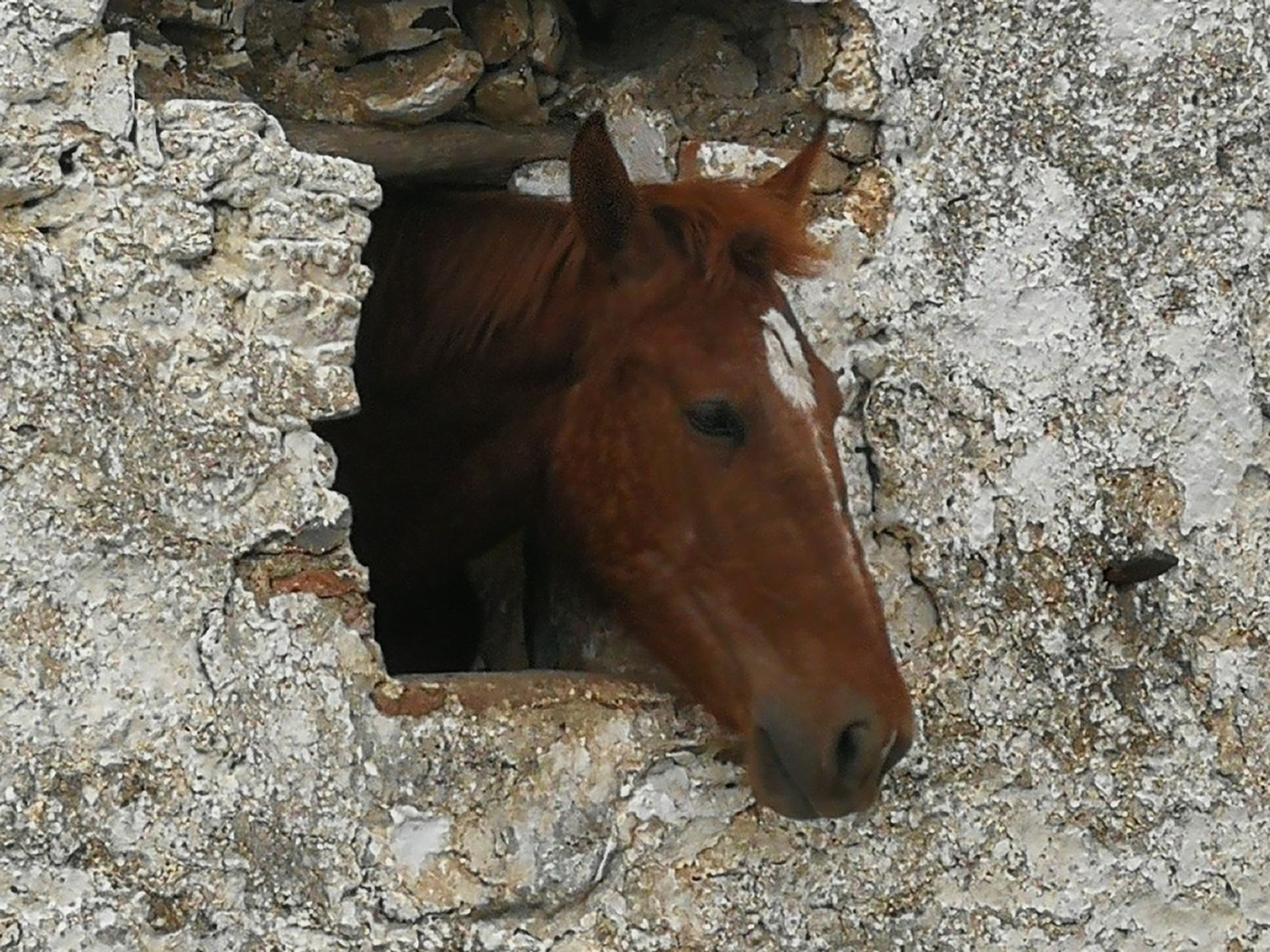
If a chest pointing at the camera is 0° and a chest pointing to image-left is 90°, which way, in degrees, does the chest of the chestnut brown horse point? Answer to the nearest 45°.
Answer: approximately 315°
